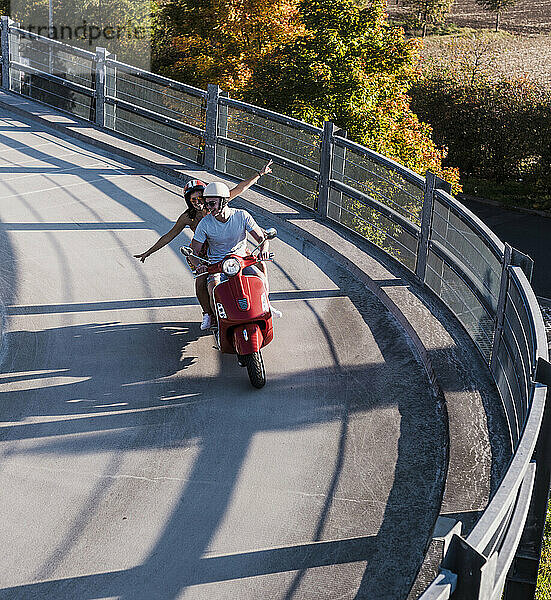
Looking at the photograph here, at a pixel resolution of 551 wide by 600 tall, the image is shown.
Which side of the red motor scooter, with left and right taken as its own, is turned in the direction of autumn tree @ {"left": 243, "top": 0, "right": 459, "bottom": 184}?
back

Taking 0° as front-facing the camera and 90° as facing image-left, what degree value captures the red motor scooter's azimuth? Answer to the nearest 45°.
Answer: approximately 0°

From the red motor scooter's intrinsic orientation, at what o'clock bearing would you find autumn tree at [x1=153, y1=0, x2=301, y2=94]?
The autumn tree is roughly at 6 o'clock from the red motor scooter.
